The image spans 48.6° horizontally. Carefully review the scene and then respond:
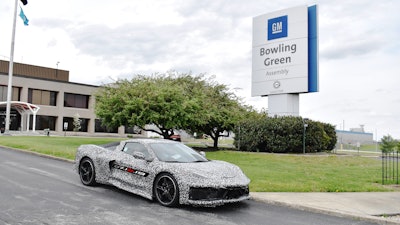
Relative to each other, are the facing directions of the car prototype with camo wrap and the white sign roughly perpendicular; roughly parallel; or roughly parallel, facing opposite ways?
roughly perpendicular

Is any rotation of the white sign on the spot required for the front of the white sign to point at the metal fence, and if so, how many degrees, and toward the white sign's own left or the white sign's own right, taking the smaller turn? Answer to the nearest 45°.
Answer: approximately 45° to the white sign's own left

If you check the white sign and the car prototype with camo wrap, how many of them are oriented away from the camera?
0

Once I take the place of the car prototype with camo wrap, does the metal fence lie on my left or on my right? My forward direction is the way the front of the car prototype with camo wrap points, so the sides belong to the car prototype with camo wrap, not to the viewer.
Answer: on my left

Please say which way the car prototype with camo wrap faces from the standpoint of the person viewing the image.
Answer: facing the viewer and to the right of the viewer

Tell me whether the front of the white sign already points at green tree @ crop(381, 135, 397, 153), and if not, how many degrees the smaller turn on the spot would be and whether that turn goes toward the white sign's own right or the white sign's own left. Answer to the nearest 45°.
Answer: approximately 90° to the white sign's own left

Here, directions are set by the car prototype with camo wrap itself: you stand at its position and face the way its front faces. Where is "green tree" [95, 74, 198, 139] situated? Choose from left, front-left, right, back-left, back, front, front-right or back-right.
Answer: back-left

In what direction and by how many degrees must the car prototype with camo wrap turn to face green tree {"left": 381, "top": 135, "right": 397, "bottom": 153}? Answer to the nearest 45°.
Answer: approximately 90° to its left

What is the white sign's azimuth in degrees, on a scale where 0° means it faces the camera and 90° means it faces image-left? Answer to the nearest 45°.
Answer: approximately 45°
